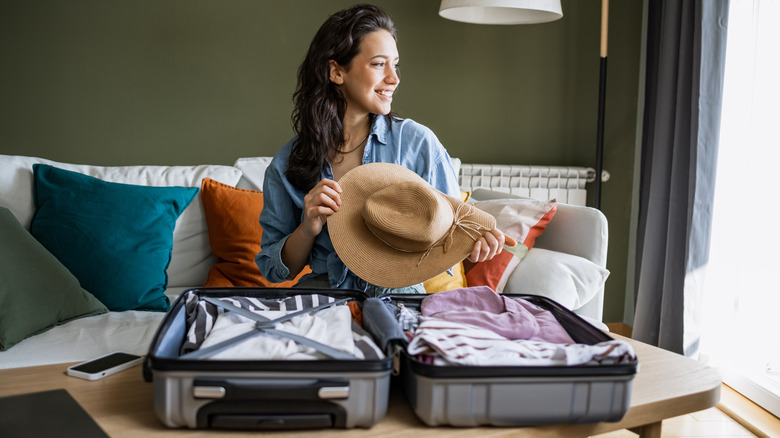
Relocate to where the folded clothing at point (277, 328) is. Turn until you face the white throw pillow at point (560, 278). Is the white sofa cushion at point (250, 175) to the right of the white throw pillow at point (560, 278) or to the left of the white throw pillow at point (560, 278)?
left

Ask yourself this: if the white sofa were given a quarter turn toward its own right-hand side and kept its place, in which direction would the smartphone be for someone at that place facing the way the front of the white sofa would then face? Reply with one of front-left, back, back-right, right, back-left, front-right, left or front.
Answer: left

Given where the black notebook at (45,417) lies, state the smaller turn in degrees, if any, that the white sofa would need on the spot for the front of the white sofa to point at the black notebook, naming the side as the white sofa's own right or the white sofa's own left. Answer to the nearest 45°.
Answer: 0° — it already faces it

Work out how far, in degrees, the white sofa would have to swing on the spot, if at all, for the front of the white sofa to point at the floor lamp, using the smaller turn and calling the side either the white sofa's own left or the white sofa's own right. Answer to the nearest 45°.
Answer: approximately 135° to the white sofa's own left

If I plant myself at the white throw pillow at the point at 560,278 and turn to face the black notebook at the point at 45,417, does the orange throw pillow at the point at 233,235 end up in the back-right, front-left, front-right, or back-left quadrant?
front-right

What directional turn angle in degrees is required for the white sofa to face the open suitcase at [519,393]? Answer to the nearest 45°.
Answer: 0° — it already faces it

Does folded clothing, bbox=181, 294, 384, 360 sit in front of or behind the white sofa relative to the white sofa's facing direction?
in front

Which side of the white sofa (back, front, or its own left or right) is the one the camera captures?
front

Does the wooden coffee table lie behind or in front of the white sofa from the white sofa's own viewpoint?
in front
